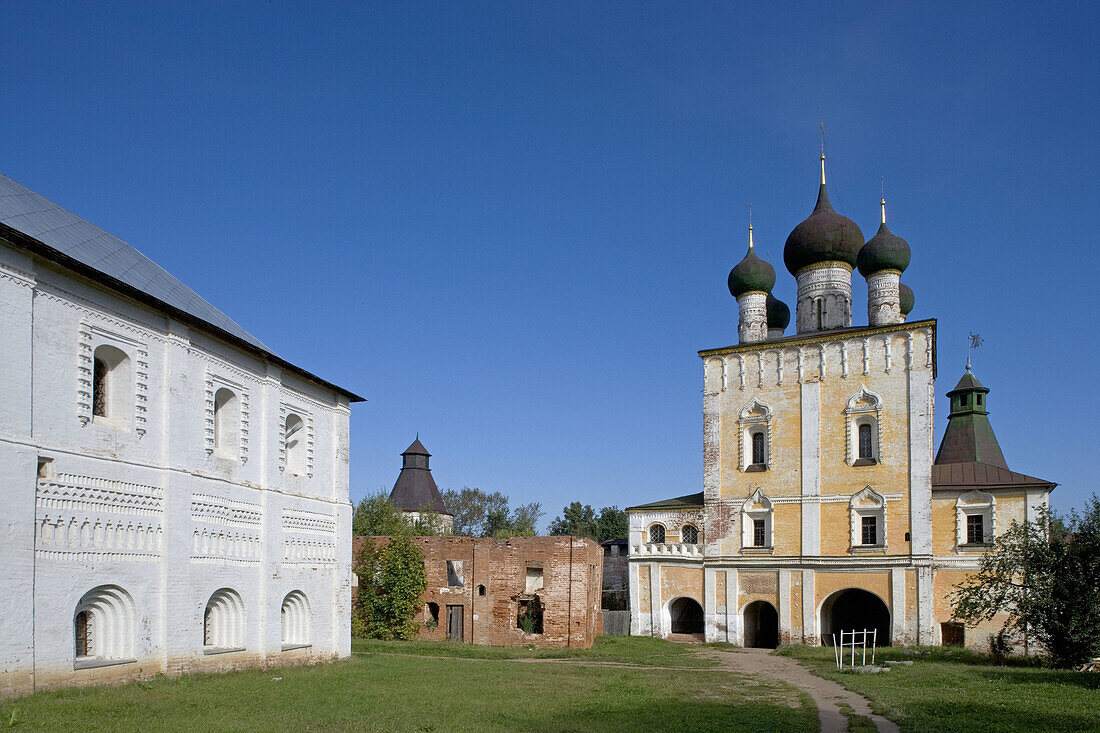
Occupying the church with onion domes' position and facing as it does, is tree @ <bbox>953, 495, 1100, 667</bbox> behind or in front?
in front

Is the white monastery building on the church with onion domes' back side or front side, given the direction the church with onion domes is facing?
on the front side

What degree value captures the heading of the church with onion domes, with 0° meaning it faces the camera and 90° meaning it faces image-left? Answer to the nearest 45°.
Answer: approximately 0°

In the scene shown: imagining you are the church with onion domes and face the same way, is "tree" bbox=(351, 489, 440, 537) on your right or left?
on your right

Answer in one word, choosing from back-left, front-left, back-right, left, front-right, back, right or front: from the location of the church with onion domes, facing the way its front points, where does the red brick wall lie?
front-right
